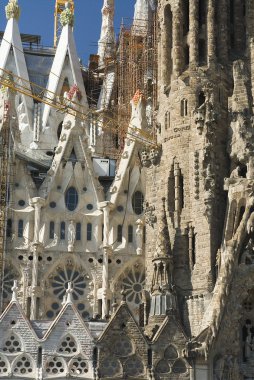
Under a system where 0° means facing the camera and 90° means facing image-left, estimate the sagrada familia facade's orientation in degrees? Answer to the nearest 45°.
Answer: approximately 0°
